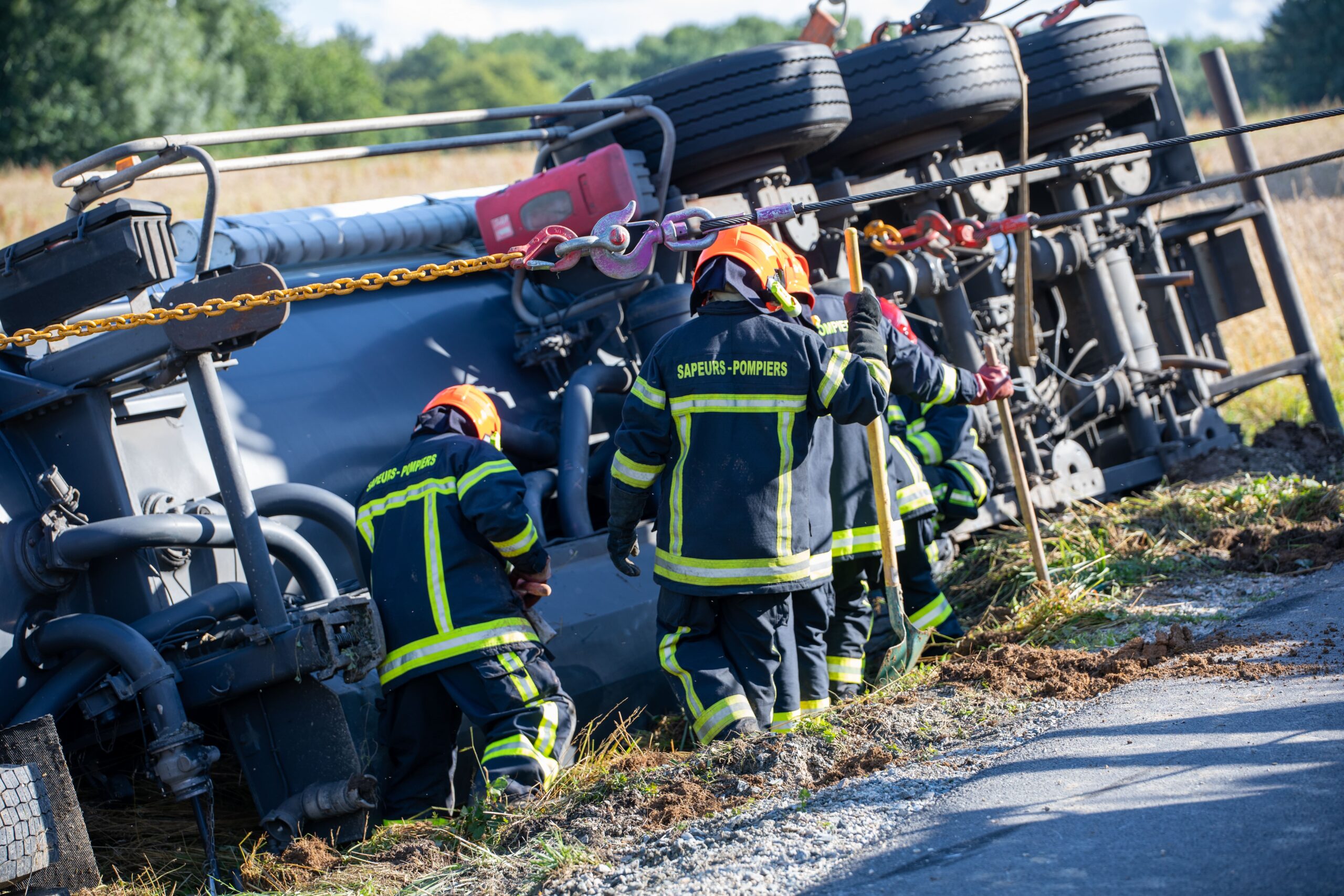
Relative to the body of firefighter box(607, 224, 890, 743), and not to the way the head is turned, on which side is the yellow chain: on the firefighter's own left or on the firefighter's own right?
on the firefighter's own left

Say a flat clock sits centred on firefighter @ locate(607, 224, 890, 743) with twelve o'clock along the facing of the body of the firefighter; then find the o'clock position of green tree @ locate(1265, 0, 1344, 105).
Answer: The green tree is roughly at 1 o'clock from the firefighter.

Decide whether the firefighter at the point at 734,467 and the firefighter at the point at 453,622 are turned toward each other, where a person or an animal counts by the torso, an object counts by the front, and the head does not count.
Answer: no

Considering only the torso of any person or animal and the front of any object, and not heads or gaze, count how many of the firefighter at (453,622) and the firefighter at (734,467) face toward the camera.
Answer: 0

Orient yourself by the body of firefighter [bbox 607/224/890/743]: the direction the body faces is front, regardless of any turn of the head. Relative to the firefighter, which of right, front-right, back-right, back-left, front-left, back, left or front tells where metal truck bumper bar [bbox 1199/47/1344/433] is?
front-right

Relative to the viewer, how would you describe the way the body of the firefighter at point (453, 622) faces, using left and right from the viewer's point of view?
facing away from the viewer and to the right of the viewer

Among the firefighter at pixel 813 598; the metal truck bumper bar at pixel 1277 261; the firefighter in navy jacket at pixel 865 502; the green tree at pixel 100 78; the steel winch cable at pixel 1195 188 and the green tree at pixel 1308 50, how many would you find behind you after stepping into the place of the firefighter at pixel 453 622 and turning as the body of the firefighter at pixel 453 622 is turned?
0

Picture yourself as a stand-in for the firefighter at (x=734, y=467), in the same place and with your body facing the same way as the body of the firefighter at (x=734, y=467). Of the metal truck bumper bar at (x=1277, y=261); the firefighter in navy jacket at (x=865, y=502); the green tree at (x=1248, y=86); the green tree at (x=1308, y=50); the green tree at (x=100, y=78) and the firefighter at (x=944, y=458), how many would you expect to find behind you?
0

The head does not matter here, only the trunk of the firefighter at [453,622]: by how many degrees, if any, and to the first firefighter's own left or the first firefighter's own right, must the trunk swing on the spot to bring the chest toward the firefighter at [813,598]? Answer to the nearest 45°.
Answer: approximately 45° to the first firefighter's own right

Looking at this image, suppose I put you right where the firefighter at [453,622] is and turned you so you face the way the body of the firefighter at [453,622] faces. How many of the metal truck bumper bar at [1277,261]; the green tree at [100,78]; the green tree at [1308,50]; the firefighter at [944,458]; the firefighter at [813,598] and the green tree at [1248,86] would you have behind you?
0

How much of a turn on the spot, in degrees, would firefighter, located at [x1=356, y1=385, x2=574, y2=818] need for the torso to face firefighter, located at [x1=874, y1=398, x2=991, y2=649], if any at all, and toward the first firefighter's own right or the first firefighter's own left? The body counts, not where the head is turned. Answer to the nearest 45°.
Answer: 0° — they already face them

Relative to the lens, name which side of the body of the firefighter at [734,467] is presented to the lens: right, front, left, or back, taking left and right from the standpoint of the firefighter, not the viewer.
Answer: back

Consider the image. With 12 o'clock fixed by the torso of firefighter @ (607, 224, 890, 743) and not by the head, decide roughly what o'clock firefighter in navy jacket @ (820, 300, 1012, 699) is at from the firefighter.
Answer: The firefighter in navy jacket is roughly at 1 o'clock from the firefighter.

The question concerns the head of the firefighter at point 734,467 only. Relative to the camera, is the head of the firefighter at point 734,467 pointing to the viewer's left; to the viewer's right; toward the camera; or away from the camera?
away from the camera

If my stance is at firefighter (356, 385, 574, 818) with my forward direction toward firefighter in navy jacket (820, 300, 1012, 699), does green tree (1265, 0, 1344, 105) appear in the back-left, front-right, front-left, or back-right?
front-left

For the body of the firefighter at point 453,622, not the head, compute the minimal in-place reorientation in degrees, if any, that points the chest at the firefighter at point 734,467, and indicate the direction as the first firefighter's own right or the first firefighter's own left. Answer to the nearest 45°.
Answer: approximately 45° to the first firefighter's own right
